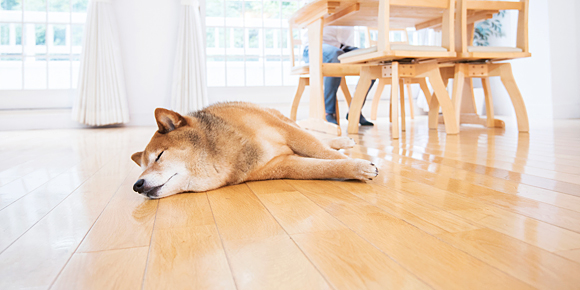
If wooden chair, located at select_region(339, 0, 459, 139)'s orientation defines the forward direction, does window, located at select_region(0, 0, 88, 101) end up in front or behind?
in front

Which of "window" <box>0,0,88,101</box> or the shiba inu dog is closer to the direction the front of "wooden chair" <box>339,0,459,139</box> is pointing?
the window

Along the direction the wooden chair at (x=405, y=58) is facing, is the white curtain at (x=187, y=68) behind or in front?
in front

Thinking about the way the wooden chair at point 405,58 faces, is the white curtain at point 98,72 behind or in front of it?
in front

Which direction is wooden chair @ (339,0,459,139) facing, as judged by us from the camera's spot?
facing away from the viewer and to the left of the viewer

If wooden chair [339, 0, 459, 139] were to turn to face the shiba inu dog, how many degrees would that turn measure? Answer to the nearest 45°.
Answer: approximately 135° to its left
